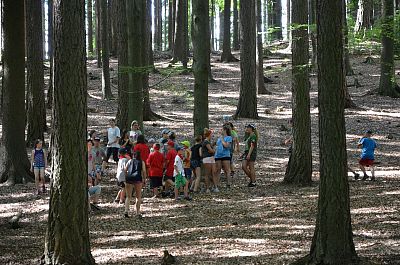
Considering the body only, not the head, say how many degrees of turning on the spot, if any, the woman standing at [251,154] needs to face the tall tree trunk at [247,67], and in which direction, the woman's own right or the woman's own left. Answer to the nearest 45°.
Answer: approximately 90° to the woman's own right

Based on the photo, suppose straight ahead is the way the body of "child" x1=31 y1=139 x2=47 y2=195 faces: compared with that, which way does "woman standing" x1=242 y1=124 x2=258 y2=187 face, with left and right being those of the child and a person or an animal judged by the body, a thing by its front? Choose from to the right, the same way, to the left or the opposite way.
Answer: to the right

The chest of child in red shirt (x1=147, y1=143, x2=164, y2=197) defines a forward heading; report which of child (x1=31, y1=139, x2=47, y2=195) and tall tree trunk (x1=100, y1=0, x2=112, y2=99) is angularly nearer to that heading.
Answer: the tall tree trunk

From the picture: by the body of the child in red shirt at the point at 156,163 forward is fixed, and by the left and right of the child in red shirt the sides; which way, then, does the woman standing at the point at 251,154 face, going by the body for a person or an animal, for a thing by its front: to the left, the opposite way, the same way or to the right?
to the left

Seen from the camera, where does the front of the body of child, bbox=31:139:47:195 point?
toward the camera

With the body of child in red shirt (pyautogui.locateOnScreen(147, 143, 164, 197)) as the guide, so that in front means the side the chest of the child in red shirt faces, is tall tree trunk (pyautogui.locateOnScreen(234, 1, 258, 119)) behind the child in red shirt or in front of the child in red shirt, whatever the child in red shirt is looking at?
in front

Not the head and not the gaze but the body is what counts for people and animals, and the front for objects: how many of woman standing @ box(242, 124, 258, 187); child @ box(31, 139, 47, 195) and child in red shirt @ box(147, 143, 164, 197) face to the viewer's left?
1

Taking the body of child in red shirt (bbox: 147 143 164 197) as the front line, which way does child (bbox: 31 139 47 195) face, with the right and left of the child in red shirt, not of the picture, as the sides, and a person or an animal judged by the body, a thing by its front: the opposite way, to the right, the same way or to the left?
the opposite way

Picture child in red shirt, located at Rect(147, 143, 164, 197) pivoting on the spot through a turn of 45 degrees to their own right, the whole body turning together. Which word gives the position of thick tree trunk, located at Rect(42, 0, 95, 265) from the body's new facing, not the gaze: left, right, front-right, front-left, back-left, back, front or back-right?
back-right

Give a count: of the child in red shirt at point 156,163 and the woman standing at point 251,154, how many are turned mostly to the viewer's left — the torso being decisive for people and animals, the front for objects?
1

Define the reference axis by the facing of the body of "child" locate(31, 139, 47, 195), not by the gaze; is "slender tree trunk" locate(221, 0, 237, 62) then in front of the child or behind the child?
behind

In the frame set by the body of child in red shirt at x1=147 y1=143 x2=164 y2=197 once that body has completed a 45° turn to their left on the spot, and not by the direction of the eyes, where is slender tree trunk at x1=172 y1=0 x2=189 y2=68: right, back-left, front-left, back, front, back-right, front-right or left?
front-right

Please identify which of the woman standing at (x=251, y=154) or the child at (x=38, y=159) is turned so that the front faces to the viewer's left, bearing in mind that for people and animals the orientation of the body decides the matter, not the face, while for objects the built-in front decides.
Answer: the woman standing

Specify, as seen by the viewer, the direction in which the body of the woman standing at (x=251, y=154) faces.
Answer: to the viewer's left

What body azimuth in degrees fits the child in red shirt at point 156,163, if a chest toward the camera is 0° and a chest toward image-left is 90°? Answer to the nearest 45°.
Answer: approximately 180°
